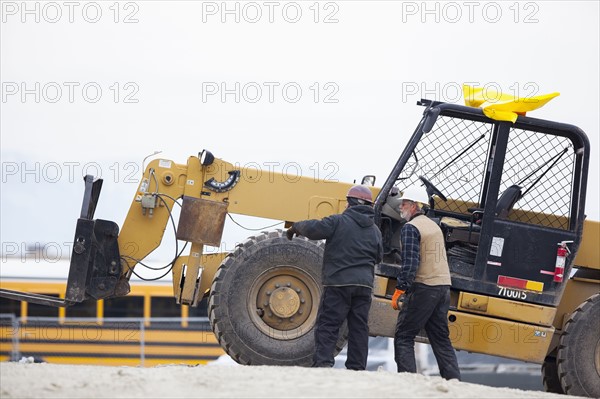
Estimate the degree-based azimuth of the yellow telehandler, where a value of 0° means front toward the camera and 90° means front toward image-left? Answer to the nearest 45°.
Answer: approximately 90°

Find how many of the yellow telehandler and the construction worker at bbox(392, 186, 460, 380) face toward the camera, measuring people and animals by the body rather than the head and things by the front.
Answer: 0

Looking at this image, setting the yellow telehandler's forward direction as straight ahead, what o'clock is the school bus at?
The school bus is roughly at 2 o'clock from the yellow telehandler.

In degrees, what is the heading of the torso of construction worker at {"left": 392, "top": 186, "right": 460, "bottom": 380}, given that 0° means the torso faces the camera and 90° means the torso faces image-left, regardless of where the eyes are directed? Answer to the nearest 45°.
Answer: approximately 135°

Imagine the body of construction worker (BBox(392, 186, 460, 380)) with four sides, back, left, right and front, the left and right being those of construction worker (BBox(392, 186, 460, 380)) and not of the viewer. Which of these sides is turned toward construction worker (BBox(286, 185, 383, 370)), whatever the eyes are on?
front

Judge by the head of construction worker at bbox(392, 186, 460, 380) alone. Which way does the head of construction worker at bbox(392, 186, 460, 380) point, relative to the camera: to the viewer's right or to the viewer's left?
to the viewer's left

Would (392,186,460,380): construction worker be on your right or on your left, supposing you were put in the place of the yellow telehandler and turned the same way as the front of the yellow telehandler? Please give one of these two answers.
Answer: on your left
